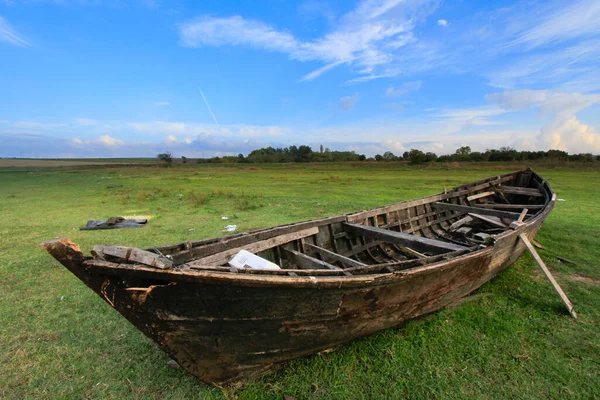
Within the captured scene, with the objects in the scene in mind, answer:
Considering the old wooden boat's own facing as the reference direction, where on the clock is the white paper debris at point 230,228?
The white paper debris is roughly at 4 o'clock from the old wooden boat.

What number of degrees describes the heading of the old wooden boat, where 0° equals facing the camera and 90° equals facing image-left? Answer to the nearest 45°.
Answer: approximately 45°
